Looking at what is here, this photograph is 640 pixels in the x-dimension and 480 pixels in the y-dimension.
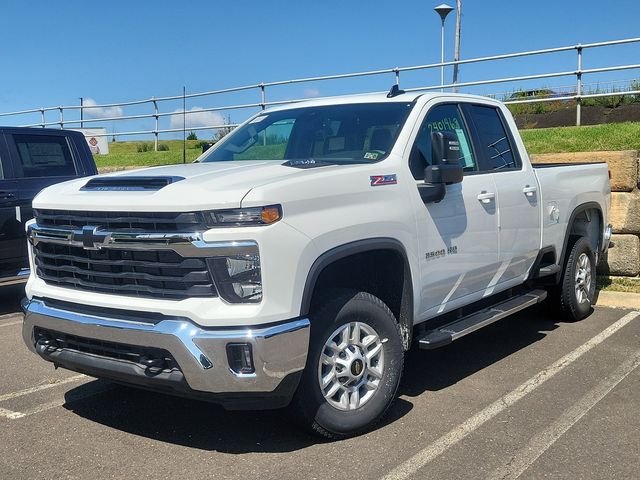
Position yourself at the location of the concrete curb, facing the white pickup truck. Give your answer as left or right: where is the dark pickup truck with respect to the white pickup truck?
right

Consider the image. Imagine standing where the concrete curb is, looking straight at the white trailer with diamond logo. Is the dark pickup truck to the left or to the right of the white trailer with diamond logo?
left

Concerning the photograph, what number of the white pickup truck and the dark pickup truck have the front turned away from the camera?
0

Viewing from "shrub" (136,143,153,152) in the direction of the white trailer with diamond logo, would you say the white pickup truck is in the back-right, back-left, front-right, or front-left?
back-left

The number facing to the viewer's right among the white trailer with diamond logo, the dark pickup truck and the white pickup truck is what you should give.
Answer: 0

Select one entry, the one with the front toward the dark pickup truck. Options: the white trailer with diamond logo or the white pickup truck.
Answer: the white trailer with diamond logo

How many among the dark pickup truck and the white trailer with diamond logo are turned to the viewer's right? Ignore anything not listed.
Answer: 0

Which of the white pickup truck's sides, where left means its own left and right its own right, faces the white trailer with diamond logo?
right

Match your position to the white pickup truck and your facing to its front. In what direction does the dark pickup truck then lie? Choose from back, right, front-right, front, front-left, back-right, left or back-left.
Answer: right

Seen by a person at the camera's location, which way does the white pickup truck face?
facing the viewer and to the left of the viewer

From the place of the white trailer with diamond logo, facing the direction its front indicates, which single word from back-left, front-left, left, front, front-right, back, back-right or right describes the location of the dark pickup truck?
front

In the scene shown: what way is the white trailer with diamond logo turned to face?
toward the camera

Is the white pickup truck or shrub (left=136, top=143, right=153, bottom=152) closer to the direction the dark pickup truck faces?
the white pickup truck

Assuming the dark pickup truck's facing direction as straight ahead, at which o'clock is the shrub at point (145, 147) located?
The shrub is roughly at 5 o'clock from the dark pickup truck.
